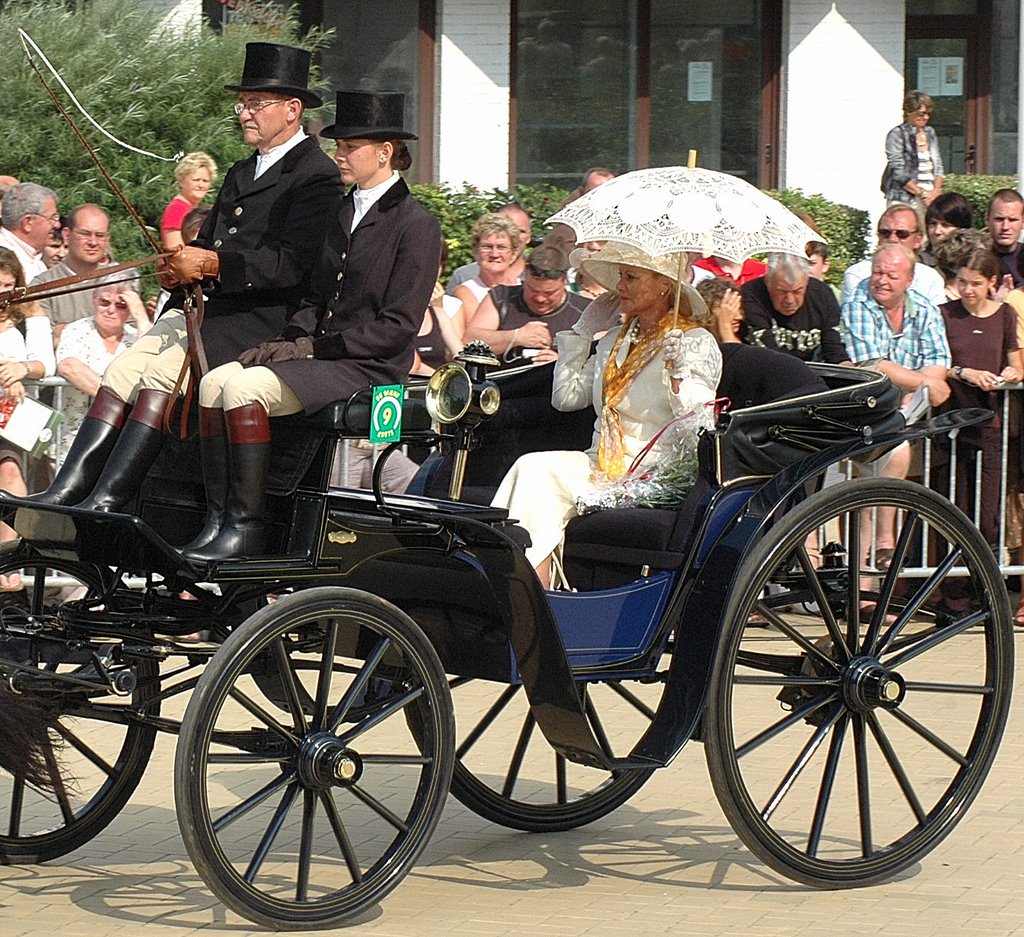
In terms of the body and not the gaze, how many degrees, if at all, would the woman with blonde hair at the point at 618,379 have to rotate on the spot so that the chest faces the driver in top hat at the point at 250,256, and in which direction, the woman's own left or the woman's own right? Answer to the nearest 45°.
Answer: approximately 45° to the woman's own right

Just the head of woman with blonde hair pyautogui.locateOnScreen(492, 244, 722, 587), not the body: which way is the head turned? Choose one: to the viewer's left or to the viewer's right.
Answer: to the viewer's left

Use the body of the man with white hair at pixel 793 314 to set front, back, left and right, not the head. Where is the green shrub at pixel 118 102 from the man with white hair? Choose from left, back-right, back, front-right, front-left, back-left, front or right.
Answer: back-right

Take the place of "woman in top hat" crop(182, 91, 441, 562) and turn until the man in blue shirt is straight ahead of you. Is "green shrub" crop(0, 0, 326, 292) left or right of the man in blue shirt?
left

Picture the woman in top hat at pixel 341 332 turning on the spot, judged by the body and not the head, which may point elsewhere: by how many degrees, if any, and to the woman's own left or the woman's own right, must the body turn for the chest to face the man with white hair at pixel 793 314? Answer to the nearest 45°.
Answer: approximately 180°

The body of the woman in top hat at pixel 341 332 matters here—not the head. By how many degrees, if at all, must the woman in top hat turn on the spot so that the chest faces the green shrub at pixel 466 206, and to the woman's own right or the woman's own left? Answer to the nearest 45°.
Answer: approximately 135° to the woman's own right

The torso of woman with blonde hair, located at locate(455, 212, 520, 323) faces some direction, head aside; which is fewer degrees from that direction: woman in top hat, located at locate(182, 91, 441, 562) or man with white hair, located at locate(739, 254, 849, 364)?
the woman in top hat

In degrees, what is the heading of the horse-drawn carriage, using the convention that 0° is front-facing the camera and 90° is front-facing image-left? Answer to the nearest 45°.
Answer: approximately 45°
